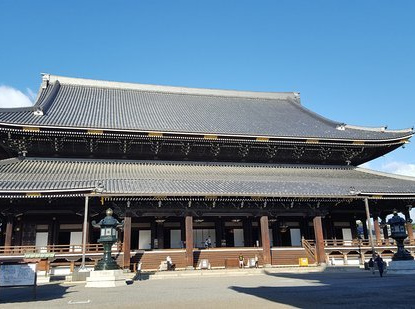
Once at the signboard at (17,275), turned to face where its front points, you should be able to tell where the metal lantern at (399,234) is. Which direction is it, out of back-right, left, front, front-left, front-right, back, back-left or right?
left

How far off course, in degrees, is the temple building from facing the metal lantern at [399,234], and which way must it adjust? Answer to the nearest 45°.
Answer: approximately 90° to its left

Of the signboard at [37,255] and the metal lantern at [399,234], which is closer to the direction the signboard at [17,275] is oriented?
the metal lantern

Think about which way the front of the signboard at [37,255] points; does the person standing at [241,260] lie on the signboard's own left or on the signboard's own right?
on the signboard's own left

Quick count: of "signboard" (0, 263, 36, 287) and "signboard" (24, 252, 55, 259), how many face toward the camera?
2

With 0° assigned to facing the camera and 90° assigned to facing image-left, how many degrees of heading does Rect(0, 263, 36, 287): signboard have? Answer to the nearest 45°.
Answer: approximately 0°

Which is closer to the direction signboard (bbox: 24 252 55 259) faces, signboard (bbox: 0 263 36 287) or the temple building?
the signboard

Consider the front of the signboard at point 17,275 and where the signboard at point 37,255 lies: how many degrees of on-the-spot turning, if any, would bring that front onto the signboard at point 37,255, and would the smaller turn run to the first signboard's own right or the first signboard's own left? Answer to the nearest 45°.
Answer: approximately 180°
